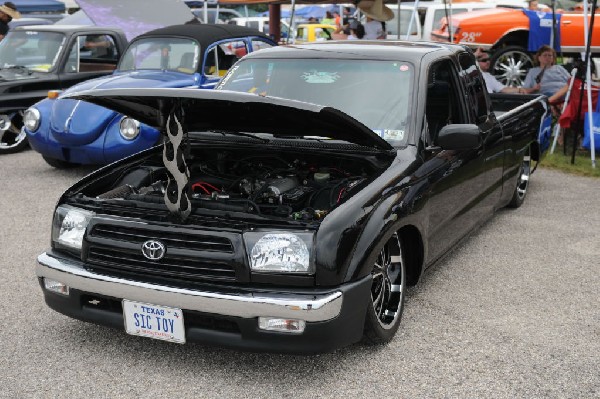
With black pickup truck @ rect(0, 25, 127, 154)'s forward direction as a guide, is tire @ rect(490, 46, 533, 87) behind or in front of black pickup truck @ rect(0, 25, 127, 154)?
behind

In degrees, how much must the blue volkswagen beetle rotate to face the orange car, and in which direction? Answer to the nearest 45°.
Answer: approximately 180°

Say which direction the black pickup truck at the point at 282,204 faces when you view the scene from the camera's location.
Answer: facing the viewer and to the left of the viewer

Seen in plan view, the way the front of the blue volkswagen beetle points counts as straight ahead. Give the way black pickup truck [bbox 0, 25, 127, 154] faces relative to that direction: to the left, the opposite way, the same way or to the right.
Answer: the same way

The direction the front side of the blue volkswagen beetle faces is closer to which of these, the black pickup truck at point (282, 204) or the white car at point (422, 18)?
the black pickup truck

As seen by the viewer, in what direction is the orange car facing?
to the viewer's left

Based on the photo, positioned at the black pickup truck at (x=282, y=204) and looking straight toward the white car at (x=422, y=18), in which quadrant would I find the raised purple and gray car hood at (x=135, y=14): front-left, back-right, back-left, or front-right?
front-left

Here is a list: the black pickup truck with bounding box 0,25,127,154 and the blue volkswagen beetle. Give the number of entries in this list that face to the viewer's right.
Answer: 0

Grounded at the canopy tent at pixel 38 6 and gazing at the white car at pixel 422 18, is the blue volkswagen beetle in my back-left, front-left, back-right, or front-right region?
front-right

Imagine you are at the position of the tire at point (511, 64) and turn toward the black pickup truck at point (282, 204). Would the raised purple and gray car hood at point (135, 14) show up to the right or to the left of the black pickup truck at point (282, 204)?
right

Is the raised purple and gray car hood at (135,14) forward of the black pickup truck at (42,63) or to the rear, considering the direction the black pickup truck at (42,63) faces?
to the rear
